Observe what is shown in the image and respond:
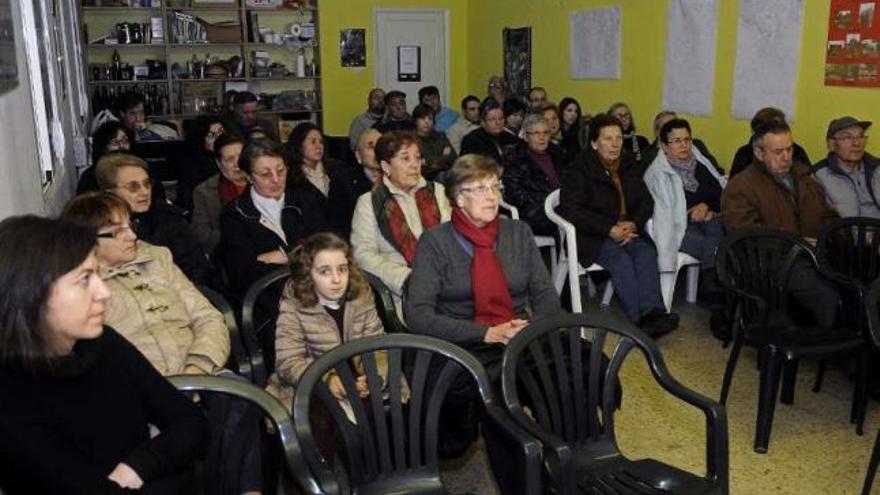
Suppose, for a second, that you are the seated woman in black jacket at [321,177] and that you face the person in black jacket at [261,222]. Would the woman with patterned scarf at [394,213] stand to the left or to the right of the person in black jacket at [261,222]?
left

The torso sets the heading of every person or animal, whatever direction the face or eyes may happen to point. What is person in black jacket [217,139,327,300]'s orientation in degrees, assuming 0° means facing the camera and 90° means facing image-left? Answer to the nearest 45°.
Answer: approximately 315°

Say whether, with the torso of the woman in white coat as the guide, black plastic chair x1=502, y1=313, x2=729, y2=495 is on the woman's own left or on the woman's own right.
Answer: on the woman's own right

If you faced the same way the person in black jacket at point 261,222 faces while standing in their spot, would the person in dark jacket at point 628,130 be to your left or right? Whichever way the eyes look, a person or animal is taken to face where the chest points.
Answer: on your left

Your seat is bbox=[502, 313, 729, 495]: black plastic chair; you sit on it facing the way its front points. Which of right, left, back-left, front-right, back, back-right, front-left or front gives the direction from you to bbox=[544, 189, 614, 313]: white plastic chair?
back-left

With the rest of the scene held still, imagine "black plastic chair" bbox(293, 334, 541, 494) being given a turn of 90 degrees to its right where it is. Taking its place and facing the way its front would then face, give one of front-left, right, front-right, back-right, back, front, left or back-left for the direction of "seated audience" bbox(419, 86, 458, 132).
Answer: back-right

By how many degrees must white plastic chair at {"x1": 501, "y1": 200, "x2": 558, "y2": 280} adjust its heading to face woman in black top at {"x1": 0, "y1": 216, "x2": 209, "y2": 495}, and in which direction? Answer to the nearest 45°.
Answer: approximately 45° to its right
